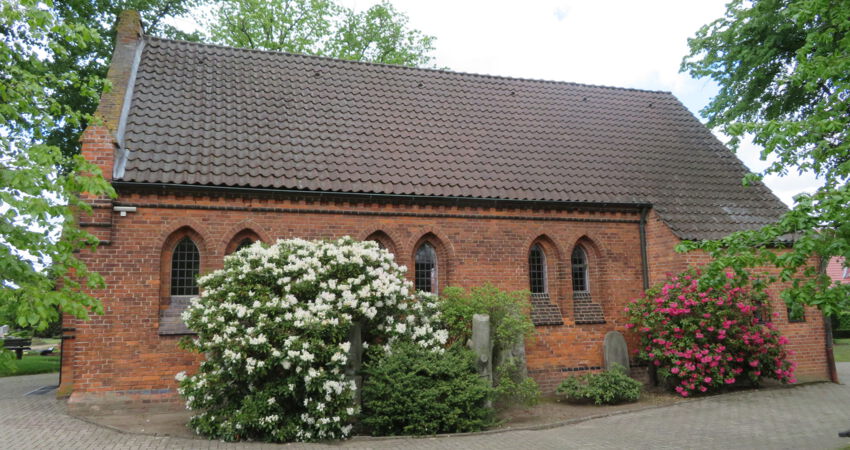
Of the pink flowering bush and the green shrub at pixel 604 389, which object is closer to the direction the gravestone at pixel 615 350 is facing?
the green shrub

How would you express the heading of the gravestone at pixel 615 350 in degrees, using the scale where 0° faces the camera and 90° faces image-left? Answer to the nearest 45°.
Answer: approximately 0°

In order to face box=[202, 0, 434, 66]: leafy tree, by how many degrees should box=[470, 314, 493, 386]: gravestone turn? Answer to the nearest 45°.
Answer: approximately 135° to its right

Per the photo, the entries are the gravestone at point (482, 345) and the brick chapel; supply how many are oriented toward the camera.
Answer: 1

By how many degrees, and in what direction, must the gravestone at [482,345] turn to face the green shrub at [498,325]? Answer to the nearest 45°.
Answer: approximately 135° to its left
